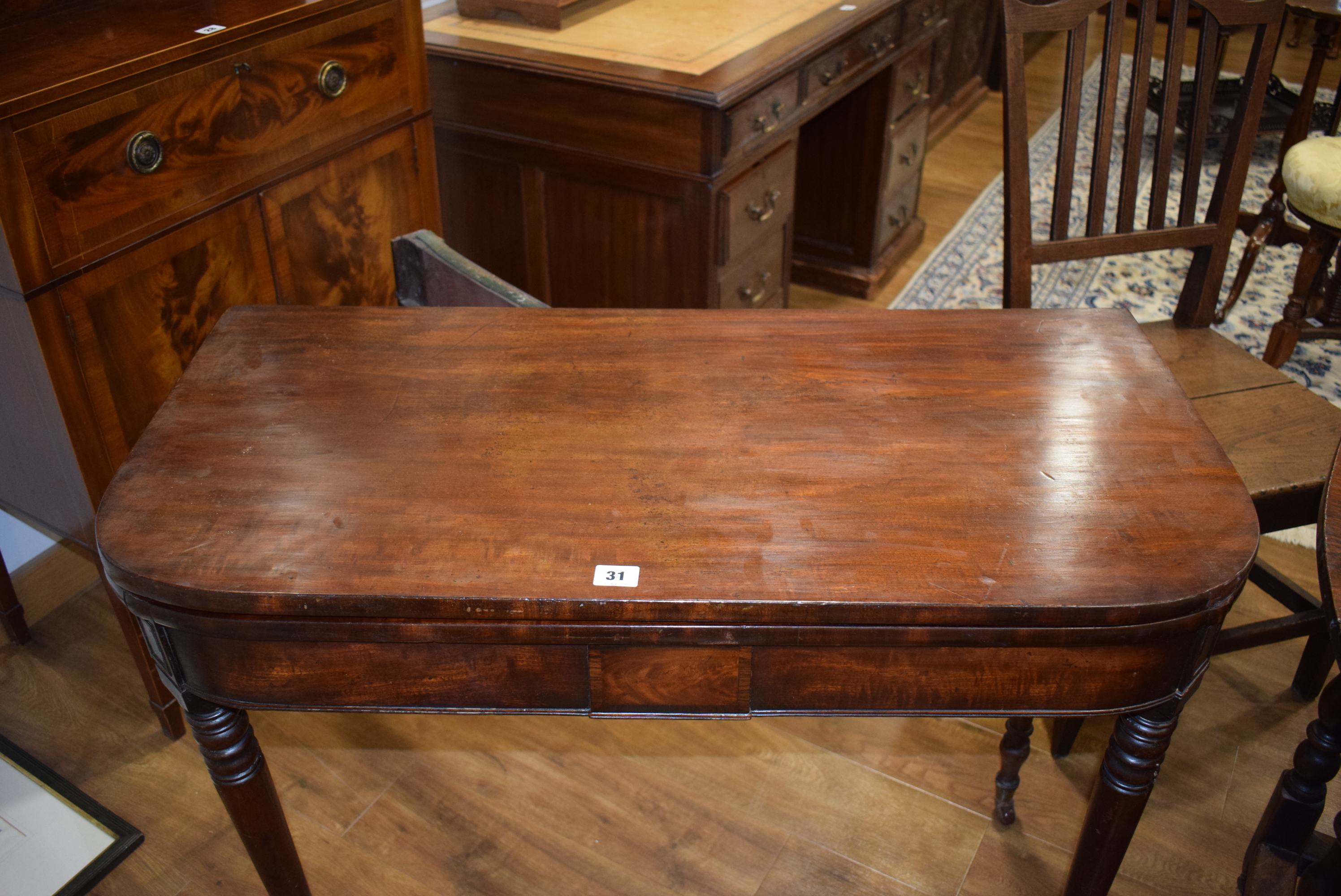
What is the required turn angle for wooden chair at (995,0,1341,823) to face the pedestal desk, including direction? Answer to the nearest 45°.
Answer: approximately 135° to its right

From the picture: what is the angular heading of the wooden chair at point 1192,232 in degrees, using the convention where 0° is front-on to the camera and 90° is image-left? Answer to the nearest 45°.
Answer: approximately 315°

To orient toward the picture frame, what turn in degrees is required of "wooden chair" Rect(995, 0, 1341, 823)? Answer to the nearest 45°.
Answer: approximately 90° to its right

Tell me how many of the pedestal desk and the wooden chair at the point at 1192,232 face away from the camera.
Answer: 0

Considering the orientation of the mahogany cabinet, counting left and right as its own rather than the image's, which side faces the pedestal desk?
left

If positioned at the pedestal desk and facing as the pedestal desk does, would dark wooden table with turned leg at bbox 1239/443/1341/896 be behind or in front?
in front
